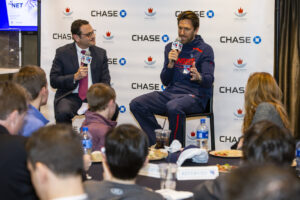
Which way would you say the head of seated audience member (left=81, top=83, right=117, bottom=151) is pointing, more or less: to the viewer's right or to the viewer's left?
to the viewer's right

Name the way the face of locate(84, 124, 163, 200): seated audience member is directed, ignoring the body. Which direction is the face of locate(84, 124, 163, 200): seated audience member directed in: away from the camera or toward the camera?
away from the camera

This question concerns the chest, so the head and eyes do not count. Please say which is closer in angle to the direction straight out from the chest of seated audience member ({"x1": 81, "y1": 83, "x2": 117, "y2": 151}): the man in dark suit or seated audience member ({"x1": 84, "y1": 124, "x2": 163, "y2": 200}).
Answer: the man in dark suit

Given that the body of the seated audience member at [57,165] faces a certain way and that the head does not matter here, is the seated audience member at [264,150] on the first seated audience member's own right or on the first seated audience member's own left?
on the first seated audience member's own right

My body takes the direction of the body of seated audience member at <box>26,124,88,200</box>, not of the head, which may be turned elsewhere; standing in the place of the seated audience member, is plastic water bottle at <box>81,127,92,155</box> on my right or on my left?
on my right

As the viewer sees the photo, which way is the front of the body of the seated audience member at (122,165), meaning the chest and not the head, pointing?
away from the camera

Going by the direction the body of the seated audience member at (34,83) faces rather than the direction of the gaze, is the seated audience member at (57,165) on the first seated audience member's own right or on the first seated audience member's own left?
on the first seated audience member's own right

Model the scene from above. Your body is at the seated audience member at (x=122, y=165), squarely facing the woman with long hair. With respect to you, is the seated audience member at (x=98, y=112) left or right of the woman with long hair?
left

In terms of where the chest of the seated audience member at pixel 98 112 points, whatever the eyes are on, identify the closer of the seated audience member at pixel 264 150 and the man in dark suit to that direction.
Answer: the man in dark suit

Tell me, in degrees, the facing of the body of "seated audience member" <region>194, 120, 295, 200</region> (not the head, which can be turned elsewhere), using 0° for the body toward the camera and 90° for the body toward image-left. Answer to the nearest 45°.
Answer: approximately 135°

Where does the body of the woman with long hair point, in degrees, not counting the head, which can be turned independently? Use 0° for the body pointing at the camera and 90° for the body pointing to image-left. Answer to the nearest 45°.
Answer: approximately 180°
